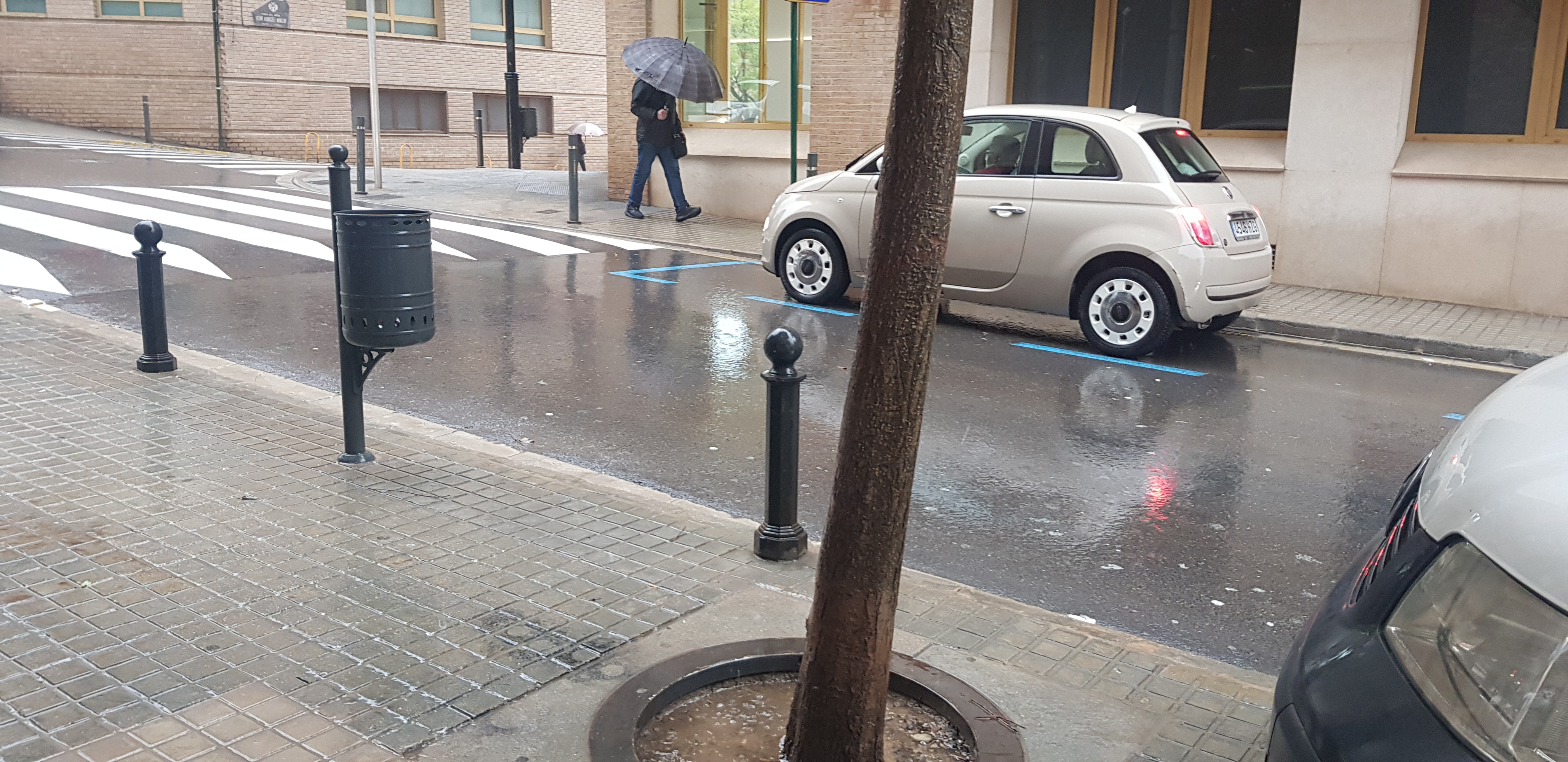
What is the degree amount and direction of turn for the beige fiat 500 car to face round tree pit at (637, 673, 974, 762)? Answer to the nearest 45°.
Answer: approximately 135° to its left

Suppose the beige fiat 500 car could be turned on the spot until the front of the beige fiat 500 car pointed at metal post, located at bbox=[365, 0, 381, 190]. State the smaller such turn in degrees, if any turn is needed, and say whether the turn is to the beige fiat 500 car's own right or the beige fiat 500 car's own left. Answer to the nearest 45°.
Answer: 0° — it already faces it

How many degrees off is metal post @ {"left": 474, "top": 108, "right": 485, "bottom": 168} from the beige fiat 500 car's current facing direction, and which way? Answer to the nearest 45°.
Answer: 0° — it already faces it

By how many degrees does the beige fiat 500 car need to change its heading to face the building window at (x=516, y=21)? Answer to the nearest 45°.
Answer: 0° — it already faces it

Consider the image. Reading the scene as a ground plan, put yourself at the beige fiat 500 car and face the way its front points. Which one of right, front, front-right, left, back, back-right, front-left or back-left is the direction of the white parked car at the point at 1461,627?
back-left

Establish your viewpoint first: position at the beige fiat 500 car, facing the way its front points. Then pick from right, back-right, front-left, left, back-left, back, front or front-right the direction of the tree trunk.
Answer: back-left

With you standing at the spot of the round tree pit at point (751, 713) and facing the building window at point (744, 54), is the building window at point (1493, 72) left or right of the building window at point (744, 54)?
right

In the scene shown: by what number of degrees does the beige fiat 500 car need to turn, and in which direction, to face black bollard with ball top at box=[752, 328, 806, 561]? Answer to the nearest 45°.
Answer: approximately 135° to its left

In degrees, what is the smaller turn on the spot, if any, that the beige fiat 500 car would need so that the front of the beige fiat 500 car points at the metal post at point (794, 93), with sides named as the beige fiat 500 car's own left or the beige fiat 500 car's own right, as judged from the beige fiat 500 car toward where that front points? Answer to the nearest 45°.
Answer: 0° — it already faces it

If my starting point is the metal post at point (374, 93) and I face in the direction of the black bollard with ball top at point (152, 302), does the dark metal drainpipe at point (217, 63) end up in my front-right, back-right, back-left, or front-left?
back-right

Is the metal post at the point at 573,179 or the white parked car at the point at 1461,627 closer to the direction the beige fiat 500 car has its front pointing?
the metal post

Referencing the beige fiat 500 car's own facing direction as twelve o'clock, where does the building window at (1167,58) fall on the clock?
The building window is roughly at 2 o'clock from the beige fiat 500 car.

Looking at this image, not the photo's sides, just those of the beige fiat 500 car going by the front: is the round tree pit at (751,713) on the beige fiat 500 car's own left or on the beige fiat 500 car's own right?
on the beige fiat 500 car's own left

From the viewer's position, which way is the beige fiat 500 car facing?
facing away from the viewer and to the left of the viewer
